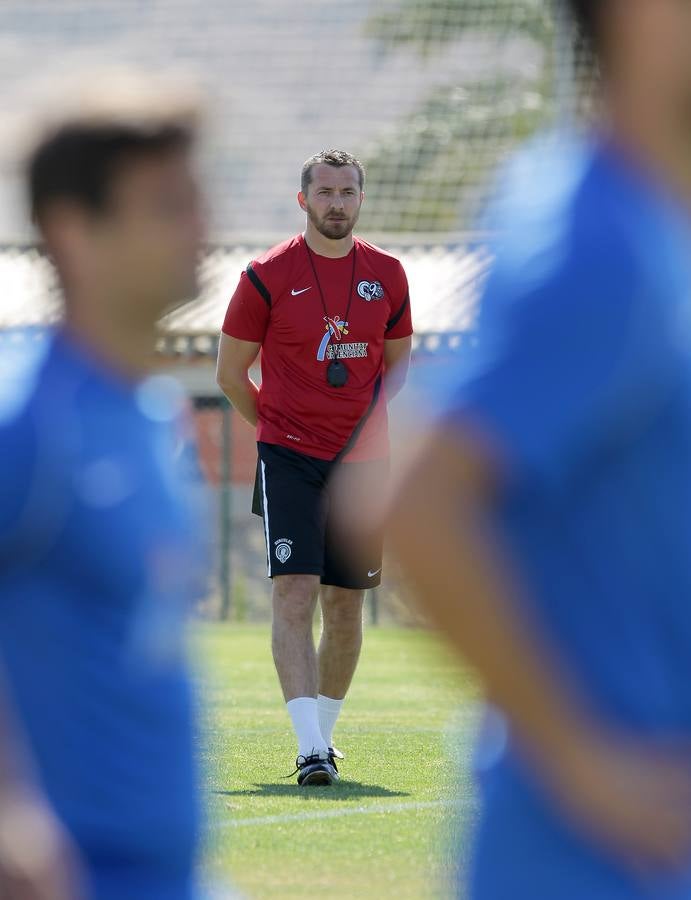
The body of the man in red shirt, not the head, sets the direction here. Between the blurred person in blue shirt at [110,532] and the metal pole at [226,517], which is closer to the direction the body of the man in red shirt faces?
the blurred person in blue shirt

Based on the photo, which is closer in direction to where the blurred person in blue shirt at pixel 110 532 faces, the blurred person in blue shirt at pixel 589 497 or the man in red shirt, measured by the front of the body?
the blurred person in blue shirt

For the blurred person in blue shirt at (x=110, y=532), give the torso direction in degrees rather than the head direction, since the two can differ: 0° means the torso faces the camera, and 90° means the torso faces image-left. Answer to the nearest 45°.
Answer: approximately 315°

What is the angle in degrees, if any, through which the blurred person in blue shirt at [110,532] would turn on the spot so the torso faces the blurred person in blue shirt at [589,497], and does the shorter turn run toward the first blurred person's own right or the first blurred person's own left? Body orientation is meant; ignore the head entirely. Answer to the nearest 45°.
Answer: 0° — they already face them

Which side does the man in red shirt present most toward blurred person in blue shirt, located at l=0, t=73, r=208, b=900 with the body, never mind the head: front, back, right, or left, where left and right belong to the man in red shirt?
front

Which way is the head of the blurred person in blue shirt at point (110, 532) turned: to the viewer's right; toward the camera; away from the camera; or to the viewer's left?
to the viewer's right

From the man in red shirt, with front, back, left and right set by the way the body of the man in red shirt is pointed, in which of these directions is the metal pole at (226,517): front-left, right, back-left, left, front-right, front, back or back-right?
back

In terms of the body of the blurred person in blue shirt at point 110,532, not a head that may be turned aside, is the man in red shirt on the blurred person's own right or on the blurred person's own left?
on the blurred person's own left

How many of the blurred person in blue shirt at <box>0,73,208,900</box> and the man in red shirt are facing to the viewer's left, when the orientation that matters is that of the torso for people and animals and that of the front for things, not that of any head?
0

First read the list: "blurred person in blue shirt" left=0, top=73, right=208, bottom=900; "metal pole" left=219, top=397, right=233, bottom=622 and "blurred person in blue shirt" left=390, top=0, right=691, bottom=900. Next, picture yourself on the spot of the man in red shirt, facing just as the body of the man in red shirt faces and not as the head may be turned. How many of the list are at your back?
1

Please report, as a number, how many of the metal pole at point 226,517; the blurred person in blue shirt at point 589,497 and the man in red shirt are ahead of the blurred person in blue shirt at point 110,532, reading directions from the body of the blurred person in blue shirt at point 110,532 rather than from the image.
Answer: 1

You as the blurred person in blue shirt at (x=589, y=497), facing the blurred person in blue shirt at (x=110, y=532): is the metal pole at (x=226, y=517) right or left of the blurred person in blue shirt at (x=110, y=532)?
right

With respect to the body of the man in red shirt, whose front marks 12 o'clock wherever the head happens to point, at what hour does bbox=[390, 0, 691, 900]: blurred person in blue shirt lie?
The blurred person in blue shirt is roughly at 12 o'clock from the man in red shirt.
